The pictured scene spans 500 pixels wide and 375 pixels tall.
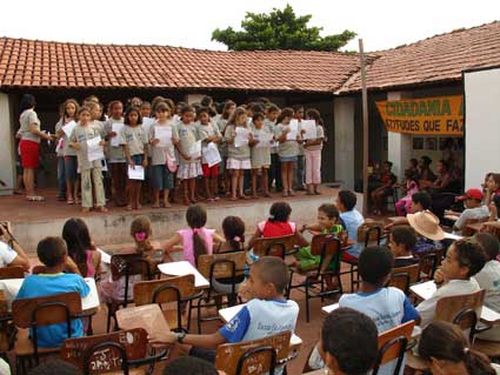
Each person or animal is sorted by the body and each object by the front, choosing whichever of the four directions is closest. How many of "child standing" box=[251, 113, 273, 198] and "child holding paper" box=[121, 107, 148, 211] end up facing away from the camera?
0

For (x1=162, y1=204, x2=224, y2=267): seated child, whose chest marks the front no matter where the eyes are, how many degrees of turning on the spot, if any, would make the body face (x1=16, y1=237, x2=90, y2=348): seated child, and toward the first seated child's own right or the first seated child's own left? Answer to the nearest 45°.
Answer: approximately 135° to the first seated child's own left

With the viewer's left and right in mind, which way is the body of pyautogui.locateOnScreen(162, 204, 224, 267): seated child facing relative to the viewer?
facing away from the viewer

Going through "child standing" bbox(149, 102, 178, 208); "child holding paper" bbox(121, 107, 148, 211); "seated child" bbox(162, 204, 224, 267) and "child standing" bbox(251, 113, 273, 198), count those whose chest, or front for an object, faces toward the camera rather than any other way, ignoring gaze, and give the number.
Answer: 3

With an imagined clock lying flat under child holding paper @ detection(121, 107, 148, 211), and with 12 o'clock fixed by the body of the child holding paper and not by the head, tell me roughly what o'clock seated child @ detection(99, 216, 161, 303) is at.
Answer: The seated child is roughly at 12 o'clock from the child holding paper.

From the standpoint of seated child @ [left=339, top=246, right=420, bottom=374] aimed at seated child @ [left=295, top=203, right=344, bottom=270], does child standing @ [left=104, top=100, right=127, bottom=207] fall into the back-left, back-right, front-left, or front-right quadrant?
front-left

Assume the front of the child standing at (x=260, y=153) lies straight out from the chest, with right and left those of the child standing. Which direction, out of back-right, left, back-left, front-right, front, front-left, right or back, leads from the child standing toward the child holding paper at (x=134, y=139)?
front-right

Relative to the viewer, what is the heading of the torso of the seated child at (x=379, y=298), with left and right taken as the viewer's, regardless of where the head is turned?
facing away from the viewer

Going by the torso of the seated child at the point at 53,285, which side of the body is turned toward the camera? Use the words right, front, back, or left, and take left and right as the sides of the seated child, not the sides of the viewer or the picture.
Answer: back

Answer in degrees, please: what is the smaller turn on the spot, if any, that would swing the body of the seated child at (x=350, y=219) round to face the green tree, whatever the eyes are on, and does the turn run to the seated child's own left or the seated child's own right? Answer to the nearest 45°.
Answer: approximately 45° to the seated child's own right

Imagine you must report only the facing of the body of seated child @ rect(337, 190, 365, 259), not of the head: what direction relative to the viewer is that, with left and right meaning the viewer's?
facing away from the viewer and to the left of the viewer

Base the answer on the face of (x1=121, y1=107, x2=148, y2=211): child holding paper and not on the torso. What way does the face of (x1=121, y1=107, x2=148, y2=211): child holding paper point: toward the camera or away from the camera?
toward the camera

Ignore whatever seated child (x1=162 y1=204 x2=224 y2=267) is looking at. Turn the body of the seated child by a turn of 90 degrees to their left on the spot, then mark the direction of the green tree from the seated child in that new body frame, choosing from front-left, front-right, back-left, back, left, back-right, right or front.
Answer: right

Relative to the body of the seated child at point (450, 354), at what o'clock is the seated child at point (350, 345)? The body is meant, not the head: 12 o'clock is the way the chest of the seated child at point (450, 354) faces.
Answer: the seated child at point (350, 345) is roughly at 9 o'clock from the seated child at point (450, 354).

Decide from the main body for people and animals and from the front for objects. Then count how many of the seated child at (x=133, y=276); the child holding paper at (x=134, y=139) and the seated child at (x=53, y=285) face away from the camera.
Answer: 2

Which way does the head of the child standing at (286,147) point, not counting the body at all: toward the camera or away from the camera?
toward the camera

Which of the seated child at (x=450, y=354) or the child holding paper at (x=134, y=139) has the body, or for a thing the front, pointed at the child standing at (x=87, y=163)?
the seated child

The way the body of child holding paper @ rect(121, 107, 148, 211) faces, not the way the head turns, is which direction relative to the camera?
toward the camera

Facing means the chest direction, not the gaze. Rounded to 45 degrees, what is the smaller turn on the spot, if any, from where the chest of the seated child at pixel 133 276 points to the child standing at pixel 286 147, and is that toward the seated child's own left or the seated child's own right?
approximately 45° to the seated child's own right

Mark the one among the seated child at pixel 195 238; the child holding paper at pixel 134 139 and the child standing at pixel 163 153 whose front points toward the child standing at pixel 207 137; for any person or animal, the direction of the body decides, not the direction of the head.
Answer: the seated child

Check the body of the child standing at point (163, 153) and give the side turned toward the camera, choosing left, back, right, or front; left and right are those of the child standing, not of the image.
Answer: front

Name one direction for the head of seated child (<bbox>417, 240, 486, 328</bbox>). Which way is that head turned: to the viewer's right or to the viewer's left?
to the viewer's left
